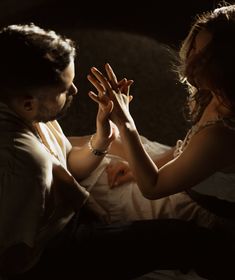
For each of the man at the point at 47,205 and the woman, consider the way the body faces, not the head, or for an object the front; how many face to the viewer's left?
1

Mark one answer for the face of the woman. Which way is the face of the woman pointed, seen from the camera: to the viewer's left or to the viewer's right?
to the viewer's left

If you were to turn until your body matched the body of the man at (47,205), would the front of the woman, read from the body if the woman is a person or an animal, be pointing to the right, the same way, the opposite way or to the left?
the opposite way

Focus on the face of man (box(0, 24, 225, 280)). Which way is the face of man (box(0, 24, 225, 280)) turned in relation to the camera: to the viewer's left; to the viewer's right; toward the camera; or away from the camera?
to the viewer's right

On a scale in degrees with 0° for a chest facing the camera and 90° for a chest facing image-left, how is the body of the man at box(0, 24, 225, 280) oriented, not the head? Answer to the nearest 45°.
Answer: approximately 270°

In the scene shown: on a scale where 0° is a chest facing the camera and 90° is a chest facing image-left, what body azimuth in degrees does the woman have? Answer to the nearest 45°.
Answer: approximately 90°
